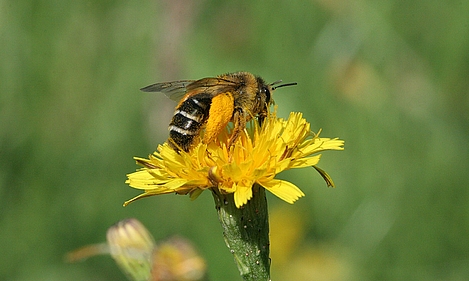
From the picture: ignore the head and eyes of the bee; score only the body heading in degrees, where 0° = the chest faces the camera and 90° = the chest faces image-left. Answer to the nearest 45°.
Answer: approximately 270°
